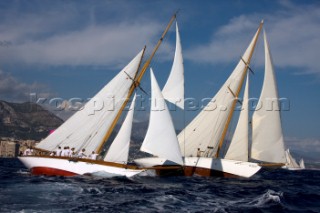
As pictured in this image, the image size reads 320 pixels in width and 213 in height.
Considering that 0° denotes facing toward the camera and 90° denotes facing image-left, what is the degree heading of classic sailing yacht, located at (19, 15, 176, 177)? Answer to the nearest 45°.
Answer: approximately 315°

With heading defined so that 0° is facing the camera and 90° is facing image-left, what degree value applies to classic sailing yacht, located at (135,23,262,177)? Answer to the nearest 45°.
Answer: approximately 315°
